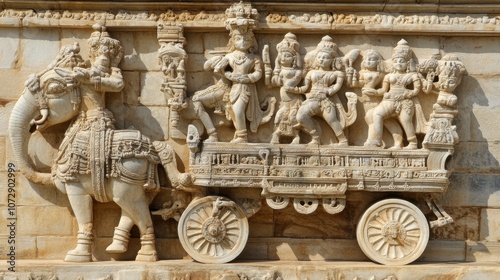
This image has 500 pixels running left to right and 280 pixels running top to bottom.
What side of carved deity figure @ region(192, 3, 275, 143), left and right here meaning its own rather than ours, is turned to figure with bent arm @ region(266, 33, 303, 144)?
left

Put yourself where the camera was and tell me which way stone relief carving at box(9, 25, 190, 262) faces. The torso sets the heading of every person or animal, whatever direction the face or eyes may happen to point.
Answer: facing to the left of the viewer

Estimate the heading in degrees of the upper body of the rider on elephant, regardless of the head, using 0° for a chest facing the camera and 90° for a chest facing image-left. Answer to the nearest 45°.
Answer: approximately 45°

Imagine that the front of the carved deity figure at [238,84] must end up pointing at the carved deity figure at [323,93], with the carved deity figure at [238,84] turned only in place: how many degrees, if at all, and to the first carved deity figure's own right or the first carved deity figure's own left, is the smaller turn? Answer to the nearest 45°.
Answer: approximately 90° to the first carved deity figure's own left

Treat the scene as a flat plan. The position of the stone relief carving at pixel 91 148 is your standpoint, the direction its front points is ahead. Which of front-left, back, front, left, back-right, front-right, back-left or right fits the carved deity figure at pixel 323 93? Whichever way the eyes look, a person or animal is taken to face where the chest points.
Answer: back

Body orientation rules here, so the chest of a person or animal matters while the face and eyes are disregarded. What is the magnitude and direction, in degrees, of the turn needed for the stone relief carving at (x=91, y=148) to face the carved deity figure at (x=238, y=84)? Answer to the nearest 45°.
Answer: approximately 180°

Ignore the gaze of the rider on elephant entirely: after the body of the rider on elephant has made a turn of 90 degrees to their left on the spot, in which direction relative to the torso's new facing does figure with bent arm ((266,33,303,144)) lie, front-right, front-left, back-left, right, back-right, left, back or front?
front-left

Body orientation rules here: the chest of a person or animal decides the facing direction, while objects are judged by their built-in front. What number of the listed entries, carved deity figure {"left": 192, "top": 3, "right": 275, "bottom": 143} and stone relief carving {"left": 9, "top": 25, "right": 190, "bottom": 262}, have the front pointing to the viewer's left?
1

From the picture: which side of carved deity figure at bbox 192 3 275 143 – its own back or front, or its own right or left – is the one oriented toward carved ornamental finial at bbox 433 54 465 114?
left

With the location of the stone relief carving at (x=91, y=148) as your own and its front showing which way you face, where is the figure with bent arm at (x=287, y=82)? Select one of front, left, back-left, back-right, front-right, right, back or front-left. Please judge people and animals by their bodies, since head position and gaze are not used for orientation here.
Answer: back

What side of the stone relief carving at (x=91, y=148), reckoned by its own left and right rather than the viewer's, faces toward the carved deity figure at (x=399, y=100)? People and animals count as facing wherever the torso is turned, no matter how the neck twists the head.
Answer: back
